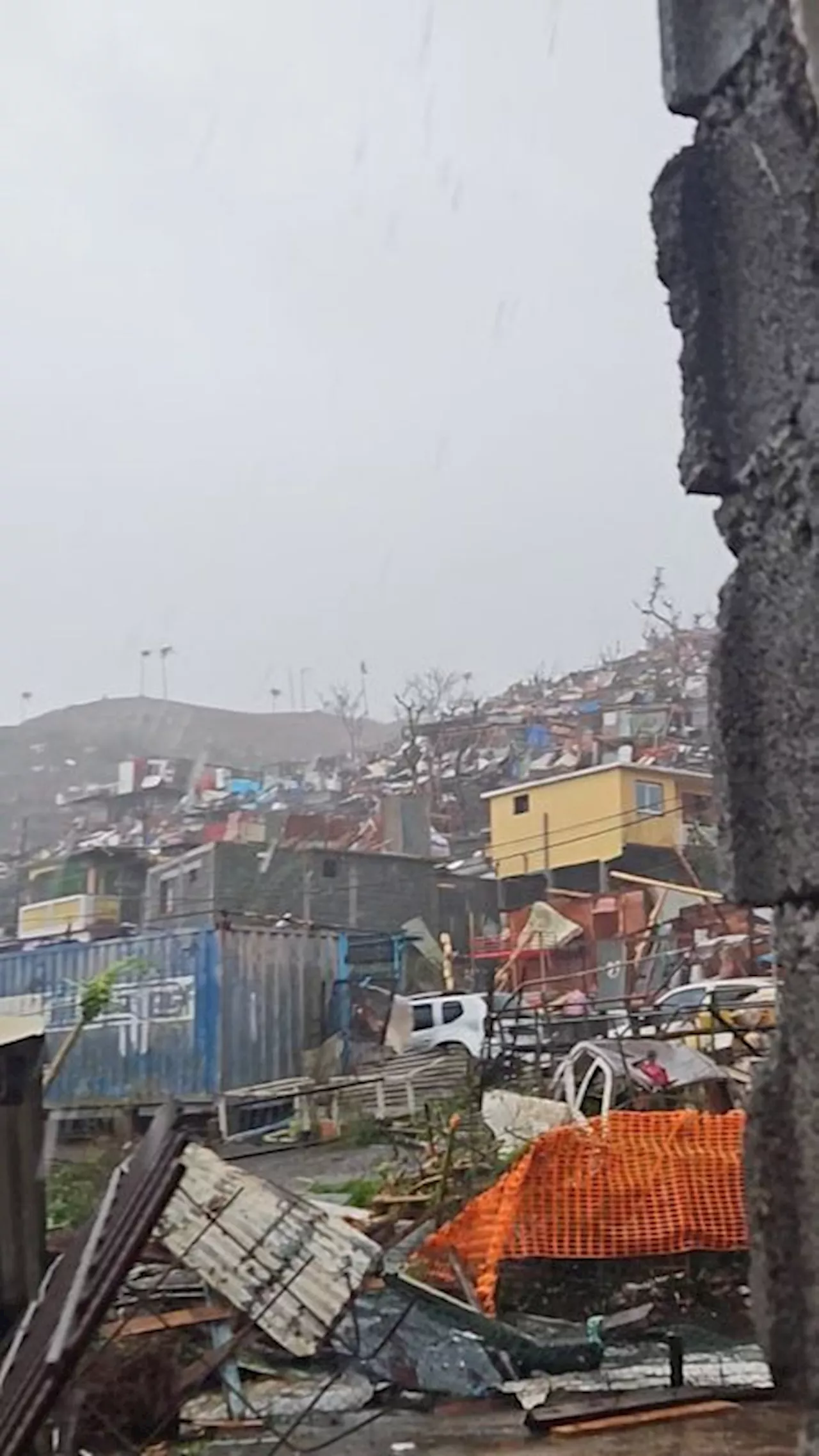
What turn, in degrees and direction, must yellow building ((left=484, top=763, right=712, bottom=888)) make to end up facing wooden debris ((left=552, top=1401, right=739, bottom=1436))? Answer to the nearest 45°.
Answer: approximately 45° to its right

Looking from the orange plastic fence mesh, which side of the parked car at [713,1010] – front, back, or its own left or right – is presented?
left

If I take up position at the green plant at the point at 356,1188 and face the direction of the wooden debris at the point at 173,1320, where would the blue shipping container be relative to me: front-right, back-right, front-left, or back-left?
back-right

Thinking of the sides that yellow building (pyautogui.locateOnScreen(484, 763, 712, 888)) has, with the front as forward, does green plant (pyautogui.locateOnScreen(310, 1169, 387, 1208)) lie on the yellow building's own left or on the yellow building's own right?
on the yellow building's own right

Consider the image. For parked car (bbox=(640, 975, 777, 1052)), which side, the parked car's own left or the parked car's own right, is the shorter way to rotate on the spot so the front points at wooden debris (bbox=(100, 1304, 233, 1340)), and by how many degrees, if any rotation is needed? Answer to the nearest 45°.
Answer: approximately 90° to the parked car's own left

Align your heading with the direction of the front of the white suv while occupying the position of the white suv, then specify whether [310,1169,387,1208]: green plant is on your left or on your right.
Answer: on your left

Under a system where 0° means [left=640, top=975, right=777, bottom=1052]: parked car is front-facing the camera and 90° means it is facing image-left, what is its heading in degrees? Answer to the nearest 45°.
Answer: approximately 90°

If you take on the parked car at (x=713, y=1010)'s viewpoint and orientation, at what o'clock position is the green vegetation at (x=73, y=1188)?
The green vegetation is roughly at 10 o'clock from the parked car.
